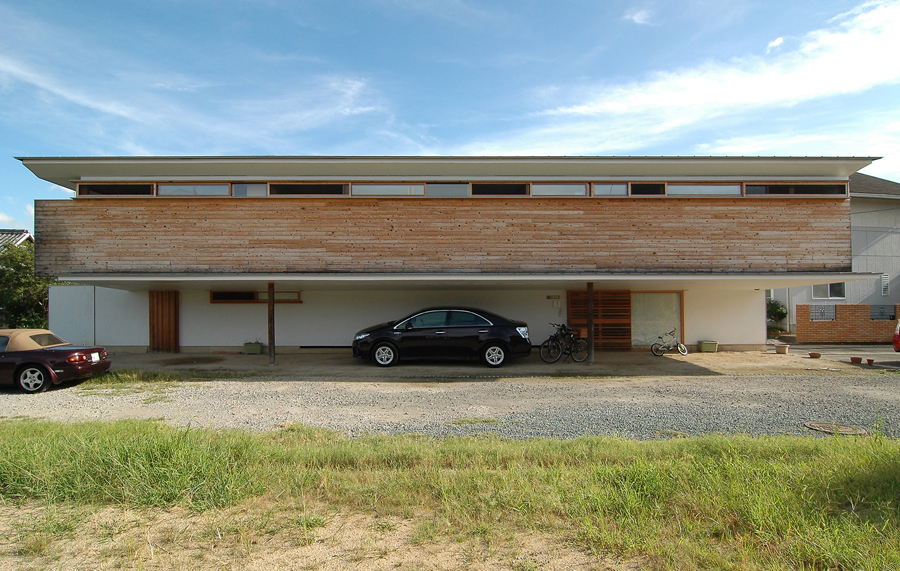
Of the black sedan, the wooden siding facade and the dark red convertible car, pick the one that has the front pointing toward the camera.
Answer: the wooden siding facade

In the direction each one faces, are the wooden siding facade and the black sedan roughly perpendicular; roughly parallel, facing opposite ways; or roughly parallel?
roughly perpendicular

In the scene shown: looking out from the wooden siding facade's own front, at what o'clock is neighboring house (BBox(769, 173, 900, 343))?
The neighboring house is roughly at 8 o'clock from the wooden siding facade.

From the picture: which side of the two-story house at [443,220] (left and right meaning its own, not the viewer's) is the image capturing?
front

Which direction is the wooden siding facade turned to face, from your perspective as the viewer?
facing the viewer

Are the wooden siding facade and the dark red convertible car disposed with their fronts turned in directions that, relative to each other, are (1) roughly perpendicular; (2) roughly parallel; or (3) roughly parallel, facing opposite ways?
roughly perpendicular

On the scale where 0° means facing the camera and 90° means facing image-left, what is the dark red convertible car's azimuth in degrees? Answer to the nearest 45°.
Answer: approximately 135°

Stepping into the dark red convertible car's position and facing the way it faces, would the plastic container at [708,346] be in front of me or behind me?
behind

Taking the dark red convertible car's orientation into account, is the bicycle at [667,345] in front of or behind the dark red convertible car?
behind

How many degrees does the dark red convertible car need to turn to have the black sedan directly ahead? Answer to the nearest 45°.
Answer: approximately 135° to its right
